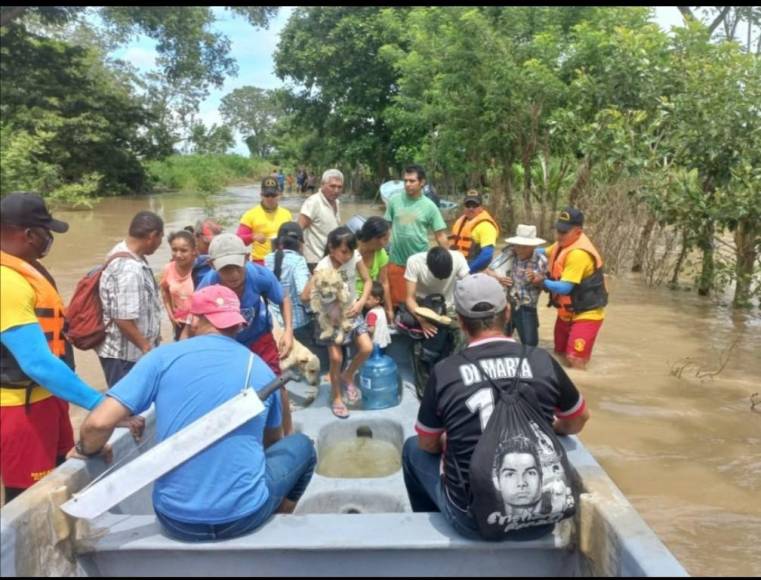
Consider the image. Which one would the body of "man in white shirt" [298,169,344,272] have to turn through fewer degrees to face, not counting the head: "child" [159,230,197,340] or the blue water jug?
the blue water jug

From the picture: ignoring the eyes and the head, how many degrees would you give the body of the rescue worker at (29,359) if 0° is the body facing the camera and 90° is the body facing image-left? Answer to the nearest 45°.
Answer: approximately 270°

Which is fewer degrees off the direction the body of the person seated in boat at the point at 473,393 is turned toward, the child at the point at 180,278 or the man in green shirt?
the man in green shirt

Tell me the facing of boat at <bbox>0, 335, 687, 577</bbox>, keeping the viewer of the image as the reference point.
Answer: facing away from the viewer

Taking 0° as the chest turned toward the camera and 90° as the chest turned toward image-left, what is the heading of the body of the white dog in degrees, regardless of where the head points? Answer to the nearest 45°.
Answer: approximately 315°

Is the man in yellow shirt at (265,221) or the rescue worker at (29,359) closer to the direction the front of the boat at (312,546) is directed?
the man in yellow shirt

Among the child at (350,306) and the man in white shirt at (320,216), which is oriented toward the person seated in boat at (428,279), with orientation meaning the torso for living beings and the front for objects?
the man in white shirt

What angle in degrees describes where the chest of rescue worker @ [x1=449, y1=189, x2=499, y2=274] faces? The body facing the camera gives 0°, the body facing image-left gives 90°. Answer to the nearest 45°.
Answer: approximately 45°

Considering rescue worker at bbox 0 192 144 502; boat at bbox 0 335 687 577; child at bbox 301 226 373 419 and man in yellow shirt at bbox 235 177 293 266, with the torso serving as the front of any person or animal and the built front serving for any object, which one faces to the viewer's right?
the rescue worker

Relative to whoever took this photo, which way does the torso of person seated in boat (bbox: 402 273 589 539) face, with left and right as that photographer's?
facing away from the viewer

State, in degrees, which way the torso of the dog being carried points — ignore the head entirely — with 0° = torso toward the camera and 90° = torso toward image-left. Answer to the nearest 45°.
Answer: approximately 0°

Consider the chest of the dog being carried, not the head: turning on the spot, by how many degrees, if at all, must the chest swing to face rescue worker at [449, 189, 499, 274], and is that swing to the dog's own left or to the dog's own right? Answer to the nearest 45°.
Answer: approximately 135° to the dog's own left

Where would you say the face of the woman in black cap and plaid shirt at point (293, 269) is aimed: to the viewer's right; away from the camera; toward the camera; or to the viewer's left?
away from the camera
